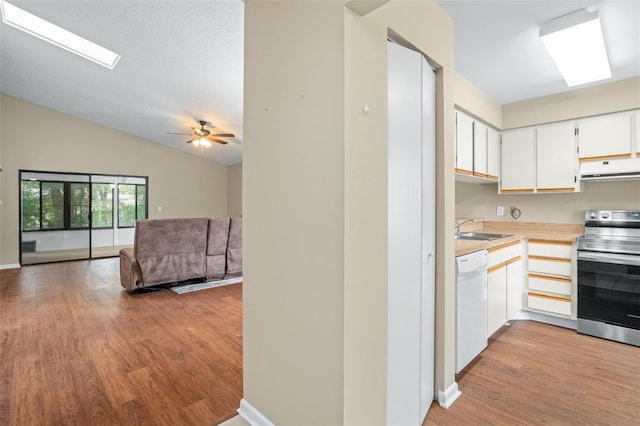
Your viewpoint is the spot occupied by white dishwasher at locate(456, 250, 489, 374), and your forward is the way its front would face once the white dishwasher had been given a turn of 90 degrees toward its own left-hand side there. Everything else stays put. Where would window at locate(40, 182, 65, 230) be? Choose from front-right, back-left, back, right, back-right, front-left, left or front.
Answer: left

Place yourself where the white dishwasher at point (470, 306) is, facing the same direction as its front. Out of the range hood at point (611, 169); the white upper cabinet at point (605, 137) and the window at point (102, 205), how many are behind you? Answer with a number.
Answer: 1

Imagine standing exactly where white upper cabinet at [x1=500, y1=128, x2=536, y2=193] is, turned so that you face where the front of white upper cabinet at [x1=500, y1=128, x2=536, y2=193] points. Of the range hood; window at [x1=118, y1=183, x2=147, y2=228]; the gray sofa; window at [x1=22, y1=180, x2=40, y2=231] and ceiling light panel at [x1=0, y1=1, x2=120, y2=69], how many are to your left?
1

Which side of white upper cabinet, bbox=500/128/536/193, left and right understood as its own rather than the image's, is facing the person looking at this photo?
front

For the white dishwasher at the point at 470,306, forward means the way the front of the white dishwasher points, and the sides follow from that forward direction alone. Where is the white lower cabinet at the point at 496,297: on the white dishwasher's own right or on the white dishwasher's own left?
on the white dishwasher's own left

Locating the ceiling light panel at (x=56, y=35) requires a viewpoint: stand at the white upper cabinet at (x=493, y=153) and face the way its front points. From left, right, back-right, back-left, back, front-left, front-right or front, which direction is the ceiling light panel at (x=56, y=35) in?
back-right

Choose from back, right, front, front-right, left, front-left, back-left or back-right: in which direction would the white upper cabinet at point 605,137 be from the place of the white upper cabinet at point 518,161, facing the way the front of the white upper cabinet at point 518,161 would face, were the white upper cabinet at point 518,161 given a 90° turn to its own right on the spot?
back

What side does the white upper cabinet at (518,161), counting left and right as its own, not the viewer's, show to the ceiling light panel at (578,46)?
front

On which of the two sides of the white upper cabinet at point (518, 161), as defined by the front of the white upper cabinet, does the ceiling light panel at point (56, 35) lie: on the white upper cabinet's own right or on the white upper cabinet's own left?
on the white upper cabinet's own right
